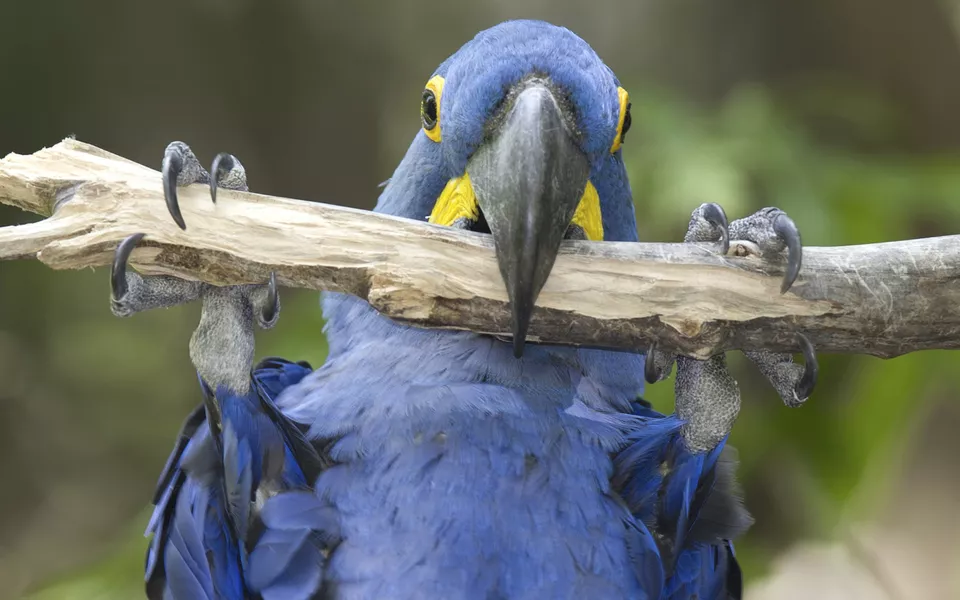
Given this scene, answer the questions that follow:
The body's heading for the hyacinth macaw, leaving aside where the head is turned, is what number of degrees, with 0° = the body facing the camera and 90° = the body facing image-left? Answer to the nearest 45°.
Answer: approximately 0°
